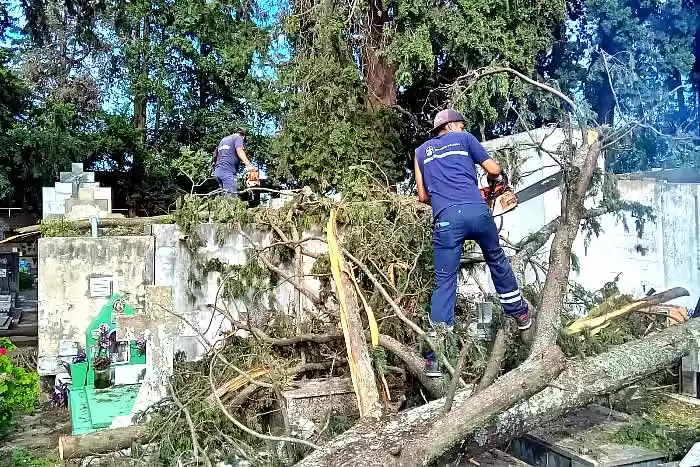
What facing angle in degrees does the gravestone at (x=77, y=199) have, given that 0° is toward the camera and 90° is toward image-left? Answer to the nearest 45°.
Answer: approximately 0°

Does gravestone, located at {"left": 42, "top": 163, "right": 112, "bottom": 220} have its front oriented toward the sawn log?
yes

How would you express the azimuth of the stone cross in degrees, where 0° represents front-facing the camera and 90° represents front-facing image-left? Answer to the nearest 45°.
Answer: approximately 0°

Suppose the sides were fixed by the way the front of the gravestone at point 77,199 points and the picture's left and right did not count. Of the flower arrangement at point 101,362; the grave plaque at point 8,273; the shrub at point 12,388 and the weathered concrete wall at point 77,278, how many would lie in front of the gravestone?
3

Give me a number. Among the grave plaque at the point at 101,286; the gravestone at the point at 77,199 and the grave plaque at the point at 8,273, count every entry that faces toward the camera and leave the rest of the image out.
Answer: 3

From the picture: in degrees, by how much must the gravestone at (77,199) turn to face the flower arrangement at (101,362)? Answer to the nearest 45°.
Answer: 0° — it already faces it

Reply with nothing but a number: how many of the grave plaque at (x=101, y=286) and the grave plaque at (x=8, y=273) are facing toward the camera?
2

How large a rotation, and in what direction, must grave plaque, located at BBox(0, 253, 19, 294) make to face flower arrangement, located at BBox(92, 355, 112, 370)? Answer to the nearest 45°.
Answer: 0° — it already faces it

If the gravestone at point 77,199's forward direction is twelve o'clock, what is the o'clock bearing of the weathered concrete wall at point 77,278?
The weathered concrete wall is roughly at 12 o'clock from the gravestone.

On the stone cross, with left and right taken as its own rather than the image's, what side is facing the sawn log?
front
